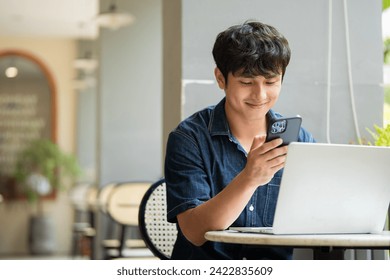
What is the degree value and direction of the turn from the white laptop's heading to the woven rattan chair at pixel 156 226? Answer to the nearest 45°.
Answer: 0° — it already faces it

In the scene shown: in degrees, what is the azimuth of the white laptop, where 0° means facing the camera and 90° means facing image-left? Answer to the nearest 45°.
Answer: approximately 135°

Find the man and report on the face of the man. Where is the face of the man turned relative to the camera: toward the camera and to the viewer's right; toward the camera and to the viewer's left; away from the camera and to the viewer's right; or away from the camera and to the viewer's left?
toward the camera and to the viewer's right

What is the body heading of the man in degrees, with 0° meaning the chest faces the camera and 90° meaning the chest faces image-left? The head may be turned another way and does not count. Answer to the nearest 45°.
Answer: approximately 315°

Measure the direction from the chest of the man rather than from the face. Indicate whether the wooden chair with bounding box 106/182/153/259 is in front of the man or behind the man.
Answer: behind

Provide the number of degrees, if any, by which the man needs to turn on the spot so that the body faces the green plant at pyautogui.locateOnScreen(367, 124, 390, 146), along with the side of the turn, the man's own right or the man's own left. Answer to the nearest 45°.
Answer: approximately 90° to the man's own left

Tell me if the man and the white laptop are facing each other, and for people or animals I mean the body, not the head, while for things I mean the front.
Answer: yes

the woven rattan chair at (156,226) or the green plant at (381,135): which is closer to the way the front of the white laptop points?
the woven rattan chair

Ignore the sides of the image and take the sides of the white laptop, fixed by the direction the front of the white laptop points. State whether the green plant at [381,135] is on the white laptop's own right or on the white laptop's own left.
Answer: on the white laptop's own right

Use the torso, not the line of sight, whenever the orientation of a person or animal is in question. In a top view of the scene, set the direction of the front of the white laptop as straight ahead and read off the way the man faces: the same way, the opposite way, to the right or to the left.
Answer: the opposite way
